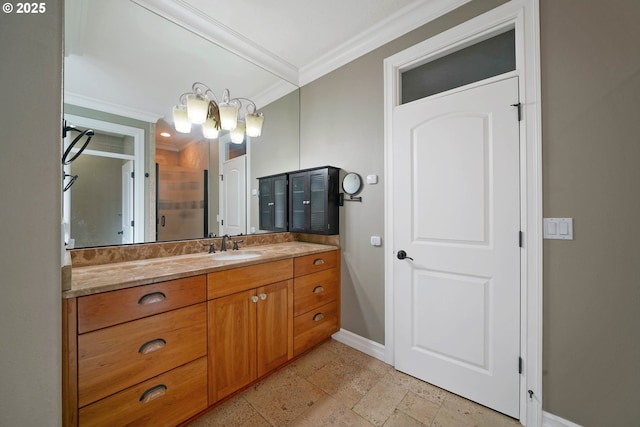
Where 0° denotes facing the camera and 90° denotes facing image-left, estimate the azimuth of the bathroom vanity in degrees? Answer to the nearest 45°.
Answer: approximately 315°

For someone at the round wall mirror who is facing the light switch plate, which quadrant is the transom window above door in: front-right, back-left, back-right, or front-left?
front-left

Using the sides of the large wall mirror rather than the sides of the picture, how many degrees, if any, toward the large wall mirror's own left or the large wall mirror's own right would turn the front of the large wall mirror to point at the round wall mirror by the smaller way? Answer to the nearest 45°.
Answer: approximately 45° to the large wall mirror's own left

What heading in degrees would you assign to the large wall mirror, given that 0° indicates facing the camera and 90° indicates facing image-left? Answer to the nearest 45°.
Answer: approximately 315°

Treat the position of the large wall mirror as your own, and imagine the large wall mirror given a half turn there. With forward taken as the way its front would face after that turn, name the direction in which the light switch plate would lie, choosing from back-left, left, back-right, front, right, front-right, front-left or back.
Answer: back

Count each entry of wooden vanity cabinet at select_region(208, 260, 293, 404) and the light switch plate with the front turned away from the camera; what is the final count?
0

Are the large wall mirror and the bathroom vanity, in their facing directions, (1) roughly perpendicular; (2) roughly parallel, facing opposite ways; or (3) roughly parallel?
roughly parallel

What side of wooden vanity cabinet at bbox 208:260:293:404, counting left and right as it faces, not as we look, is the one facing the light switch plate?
front

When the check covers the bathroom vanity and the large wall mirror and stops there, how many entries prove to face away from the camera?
0

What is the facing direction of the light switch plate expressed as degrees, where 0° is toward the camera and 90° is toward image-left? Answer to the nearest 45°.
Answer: approximately 0°
